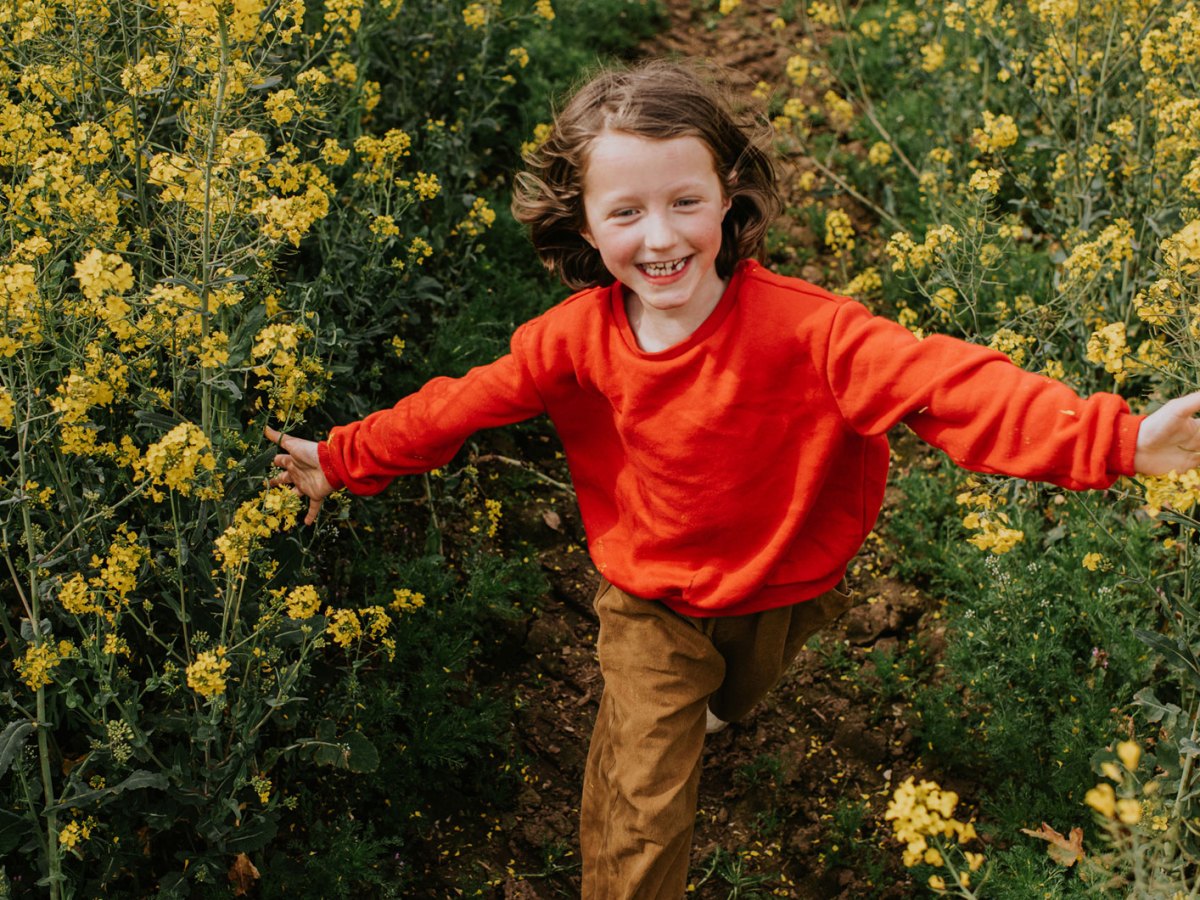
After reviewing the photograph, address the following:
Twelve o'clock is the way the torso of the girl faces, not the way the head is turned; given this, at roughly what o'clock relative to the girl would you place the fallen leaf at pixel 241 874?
The fallen leaf is roughly at 2 o'clock from the girl.

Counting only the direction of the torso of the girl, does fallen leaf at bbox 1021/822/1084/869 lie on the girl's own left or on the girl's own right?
on the girl's own left

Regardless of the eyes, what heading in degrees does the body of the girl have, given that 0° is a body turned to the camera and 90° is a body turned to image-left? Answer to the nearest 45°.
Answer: approximately 0°
